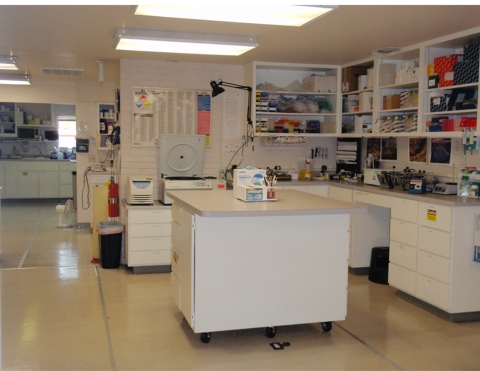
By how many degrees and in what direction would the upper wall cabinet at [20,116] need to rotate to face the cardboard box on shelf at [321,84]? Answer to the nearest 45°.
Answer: approximately 45° to its left

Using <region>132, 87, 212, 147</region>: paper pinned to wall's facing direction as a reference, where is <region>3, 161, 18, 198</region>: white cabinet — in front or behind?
behind

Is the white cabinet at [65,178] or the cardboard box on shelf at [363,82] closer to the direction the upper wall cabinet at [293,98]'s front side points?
the cardboard box on shelf

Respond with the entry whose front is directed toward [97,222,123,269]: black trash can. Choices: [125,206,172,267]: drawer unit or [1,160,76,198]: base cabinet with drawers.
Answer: the base cabinet with drawers

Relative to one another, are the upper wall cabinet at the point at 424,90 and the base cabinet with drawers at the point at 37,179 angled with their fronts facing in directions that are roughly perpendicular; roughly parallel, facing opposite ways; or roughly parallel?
roughly perpendicular

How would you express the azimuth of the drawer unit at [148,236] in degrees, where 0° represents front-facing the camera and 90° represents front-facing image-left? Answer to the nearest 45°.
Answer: approximately 0°

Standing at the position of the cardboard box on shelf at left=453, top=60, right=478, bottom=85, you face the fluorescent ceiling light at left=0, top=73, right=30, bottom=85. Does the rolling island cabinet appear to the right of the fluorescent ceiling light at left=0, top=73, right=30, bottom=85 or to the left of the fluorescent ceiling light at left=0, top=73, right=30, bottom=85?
left

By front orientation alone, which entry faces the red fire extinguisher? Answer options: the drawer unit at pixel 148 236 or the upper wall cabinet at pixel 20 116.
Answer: the upper wall cabinet

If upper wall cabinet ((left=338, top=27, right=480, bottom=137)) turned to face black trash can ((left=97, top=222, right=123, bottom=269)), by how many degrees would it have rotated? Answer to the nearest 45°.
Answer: approximately 45° to its right
